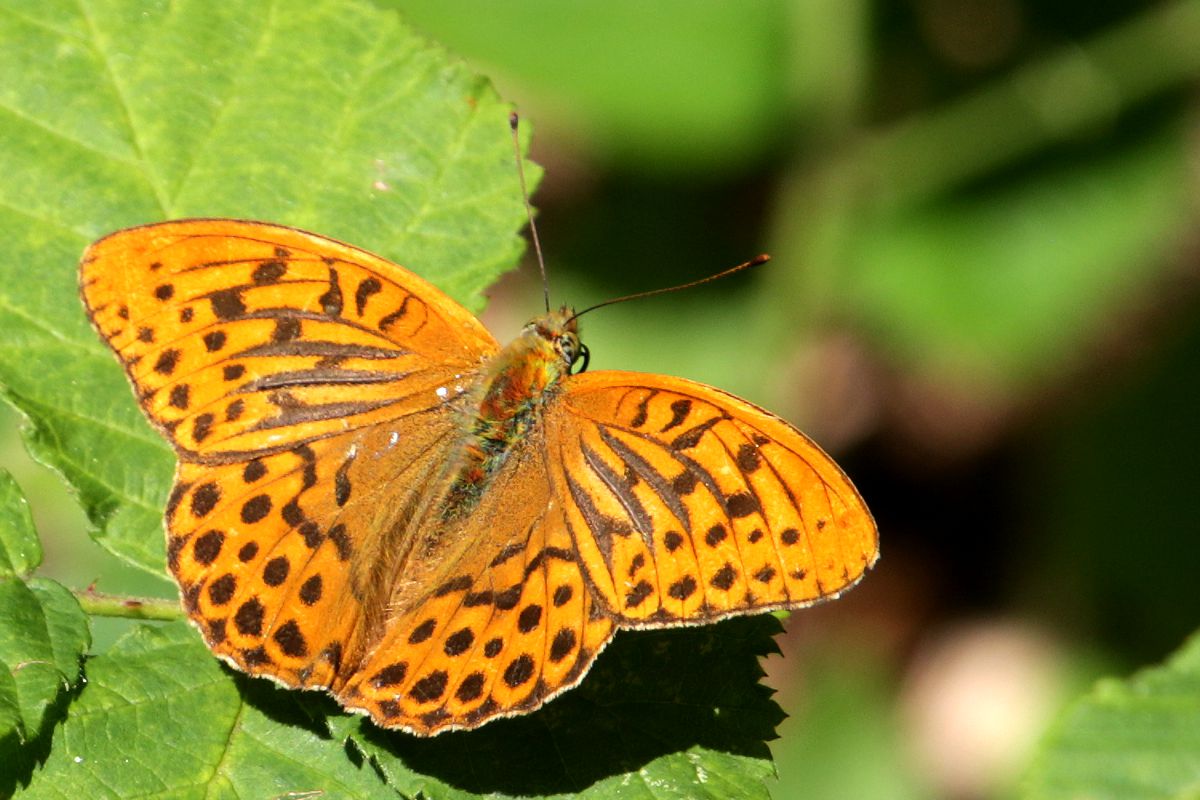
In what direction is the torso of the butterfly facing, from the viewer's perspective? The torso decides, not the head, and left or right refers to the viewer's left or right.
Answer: facing away from the viewer and to the right of the viewer

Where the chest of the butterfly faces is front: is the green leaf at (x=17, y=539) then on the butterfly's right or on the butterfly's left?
on the butterfly's left
